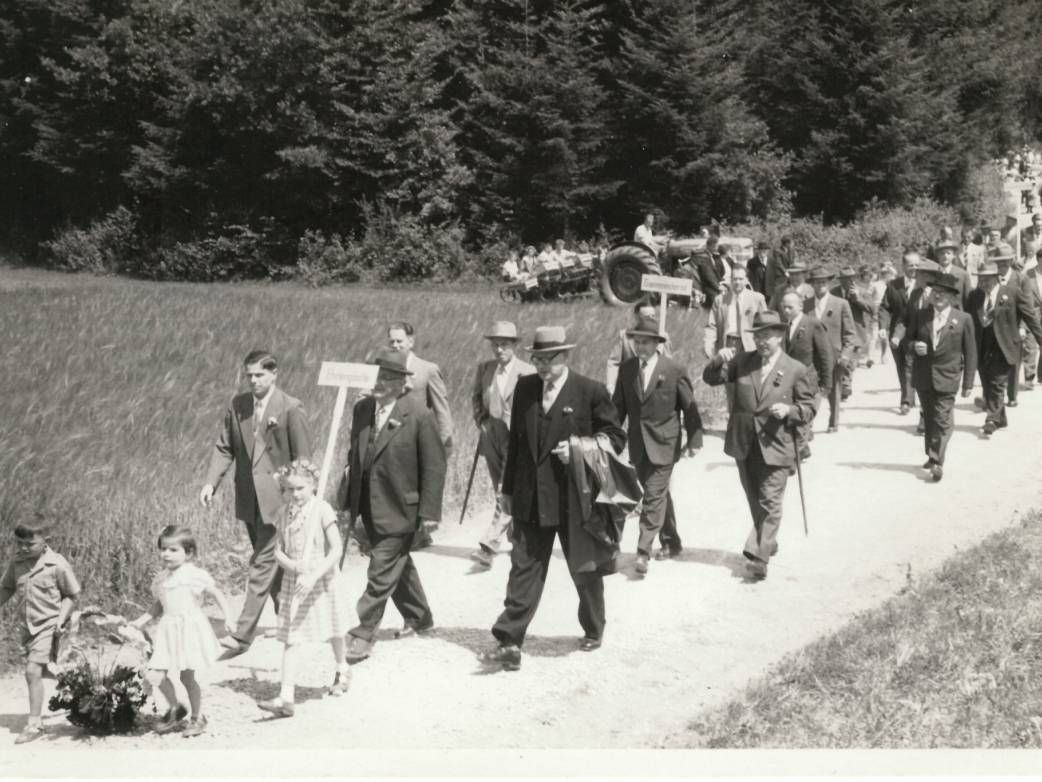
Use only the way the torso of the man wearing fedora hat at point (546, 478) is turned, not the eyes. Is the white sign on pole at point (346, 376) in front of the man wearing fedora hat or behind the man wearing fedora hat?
in front

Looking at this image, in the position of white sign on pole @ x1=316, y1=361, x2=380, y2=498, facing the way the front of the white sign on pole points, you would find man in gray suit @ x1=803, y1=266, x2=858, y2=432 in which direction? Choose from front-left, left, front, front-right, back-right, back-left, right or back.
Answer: back-left

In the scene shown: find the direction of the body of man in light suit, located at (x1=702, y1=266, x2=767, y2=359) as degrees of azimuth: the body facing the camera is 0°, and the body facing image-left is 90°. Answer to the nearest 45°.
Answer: approximately 0°

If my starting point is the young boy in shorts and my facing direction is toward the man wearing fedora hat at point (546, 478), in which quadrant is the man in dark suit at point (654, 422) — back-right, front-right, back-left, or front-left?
front-left

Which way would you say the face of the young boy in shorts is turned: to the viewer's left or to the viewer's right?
to the viewer's left

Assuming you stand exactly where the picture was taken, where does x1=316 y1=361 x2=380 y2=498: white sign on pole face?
facing the viewer

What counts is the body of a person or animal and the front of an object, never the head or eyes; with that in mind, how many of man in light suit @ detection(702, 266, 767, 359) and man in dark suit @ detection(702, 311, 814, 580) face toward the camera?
2

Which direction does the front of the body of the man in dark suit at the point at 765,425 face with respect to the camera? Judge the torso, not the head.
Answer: toward the camera

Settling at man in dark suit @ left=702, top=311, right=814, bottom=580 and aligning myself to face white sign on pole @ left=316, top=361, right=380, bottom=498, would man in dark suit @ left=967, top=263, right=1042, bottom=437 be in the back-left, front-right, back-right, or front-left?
back-right

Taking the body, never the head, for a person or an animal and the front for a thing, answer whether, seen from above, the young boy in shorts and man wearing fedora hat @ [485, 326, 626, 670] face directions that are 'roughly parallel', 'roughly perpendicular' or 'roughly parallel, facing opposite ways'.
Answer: roughly parallel

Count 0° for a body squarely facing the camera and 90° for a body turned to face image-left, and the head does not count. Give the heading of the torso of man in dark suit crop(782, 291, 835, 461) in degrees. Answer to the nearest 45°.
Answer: approximately 45°

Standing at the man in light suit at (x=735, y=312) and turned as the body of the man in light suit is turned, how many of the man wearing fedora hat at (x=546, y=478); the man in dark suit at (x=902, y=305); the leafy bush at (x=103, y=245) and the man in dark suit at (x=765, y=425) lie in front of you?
2

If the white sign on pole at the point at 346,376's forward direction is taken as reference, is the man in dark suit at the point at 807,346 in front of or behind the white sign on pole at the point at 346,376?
behind

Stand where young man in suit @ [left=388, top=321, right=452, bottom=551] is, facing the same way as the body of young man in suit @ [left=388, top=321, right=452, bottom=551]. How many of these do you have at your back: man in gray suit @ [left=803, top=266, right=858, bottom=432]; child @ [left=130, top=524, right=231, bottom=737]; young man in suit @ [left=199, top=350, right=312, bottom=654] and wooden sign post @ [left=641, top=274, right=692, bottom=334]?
2

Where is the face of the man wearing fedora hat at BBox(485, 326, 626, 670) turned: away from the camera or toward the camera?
toward the camera

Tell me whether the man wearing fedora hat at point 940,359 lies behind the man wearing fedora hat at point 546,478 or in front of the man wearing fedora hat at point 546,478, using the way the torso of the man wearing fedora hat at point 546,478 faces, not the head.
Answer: behind
